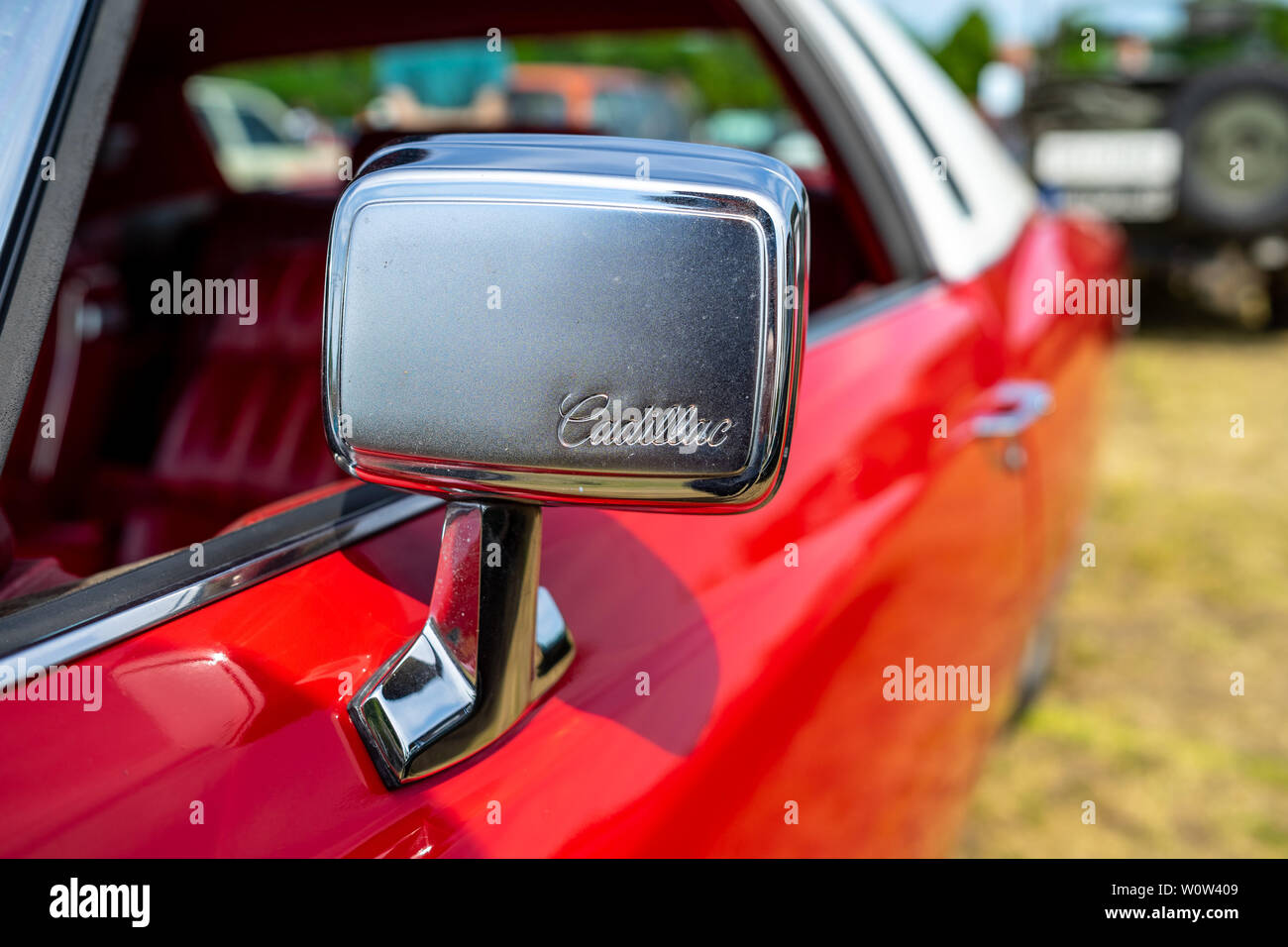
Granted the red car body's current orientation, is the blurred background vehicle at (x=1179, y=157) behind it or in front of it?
behind

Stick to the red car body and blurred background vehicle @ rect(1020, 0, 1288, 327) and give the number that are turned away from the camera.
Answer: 1

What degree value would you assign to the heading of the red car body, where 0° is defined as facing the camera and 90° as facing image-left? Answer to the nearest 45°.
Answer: approximately 45°

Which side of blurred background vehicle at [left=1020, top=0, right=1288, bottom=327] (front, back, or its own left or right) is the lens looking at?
back

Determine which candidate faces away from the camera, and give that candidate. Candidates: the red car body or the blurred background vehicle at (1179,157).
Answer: the blurred background vehicle

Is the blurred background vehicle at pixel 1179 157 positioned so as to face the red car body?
no

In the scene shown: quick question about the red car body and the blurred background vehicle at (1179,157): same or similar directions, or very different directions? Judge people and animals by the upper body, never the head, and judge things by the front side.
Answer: very different directions
